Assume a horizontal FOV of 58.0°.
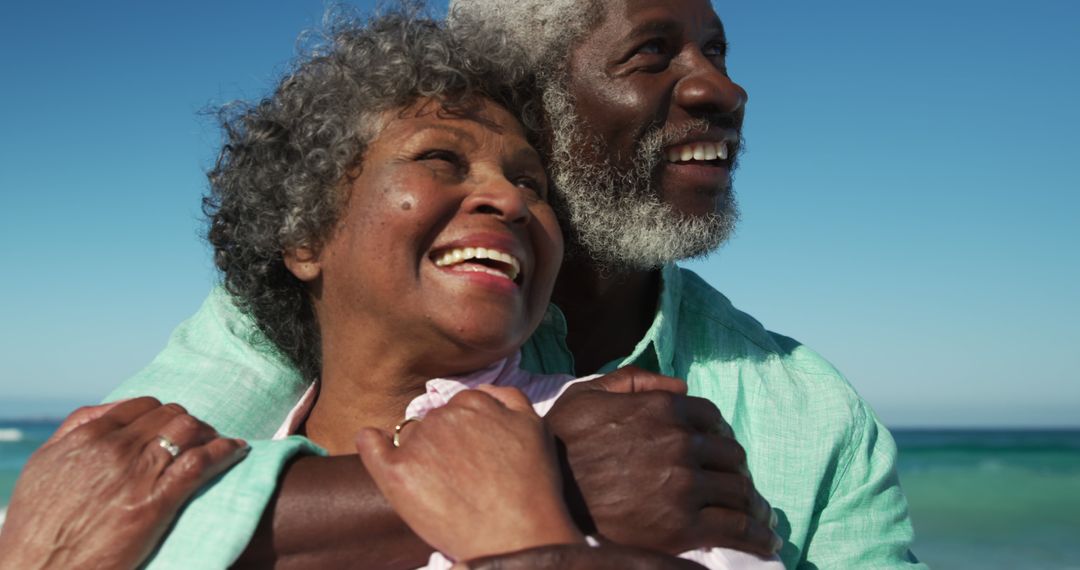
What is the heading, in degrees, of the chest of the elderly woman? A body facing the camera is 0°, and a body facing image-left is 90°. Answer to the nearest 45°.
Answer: approximately 315°

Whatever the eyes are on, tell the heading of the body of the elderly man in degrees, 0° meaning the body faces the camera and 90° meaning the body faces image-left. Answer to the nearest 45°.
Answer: approximately 0°
